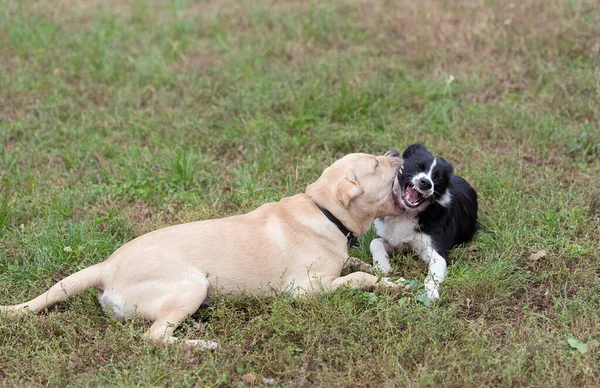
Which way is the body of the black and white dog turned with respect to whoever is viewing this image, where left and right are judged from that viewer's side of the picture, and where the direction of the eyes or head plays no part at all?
facing the viewer and to the left of the viewer

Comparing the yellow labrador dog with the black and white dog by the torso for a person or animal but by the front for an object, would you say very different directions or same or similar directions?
very different directions

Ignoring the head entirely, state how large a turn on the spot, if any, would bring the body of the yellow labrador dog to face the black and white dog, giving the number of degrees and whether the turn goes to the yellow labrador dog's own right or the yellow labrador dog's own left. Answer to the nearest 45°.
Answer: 0° — it already faces it

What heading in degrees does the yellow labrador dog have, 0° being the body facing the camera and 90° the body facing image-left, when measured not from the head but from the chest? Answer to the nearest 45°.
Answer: approximately 270°

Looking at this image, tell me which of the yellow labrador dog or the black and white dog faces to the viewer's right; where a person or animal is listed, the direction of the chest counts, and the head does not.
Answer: the yellow labrador dog

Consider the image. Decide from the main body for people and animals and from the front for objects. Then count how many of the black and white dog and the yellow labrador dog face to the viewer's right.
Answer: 1
